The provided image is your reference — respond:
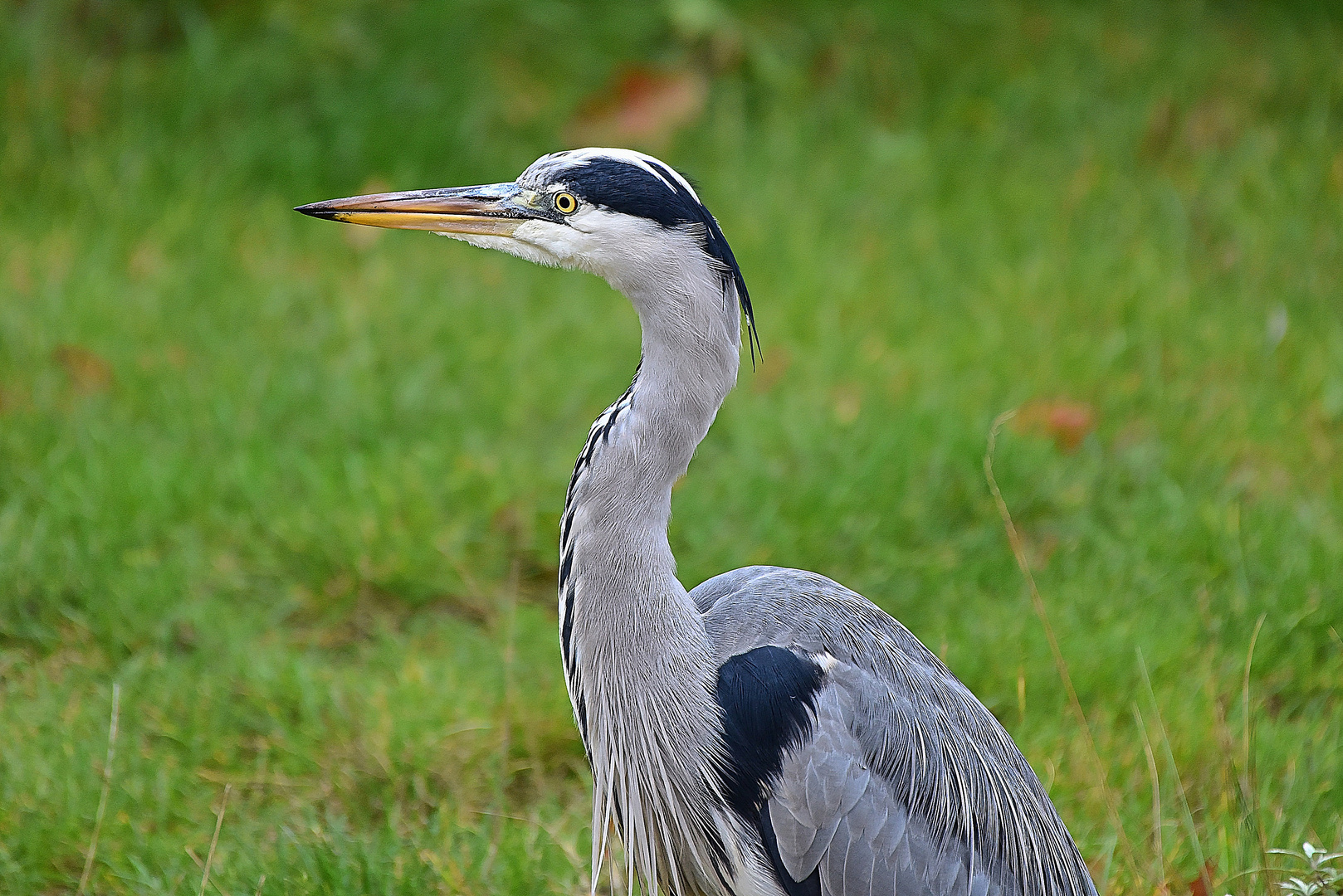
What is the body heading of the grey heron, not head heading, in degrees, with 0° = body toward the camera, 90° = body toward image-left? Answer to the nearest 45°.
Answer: approximately 90°

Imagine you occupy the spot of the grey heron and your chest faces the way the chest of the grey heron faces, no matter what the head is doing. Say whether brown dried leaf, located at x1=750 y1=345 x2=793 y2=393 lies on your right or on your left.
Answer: on your right

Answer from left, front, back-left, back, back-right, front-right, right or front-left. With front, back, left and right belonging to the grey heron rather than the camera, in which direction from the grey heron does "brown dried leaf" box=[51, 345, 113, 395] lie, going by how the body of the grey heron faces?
front-right

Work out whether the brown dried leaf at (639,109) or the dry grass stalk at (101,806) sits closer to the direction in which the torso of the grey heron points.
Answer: the dry grass stalk

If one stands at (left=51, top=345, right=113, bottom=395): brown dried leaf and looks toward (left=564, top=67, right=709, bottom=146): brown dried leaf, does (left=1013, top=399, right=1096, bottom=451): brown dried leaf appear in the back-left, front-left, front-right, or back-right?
front-right

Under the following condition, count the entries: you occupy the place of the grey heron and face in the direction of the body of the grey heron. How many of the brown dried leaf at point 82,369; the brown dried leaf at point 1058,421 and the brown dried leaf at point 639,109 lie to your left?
0

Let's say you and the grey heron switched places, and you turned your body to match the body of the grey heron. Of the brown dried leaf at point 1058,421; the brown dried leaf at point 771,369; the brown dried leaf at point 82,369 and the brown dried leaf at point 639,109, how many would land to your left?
0

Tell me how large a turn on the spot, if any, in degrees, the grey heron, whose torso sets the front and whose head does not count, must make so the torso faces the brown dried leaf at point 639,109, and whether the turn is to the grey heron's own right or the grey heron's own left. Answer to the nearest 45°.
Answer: approximately 90° to the grey heron's own right

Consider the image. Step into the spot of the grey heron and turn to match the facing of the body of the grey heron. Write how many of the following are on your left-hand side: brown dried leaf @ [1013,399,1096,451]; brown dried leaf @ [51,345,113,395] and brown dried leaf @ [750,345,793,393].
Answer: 0

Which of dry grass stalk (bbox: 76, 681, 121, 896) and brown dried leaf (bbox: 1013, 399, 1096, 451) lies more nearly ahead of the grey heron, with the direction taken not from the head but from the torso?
the dry grass stalk

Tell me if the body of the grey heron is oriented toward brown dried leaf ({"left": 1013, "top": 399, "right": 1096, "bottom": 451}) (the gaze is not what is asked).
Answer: no

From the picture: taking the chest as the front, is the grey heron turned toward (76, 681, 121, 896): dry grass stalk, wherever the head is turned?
yes
